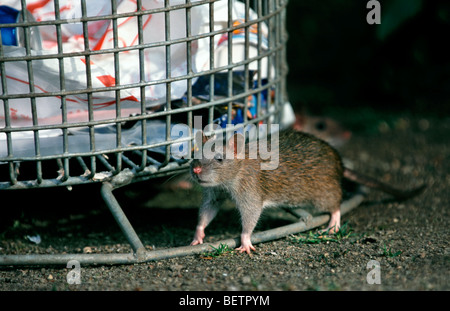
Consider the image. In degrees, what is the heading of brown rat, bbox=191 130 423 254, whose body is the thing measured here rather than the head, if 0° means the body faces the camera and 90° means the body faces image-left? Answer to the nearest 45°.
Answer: approximately 45°

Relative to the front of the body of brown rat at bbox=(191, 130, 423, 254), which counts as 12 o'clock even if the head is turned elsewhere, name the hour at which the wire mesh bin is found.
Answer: The wire mesh bin is roughly at 1 o'clock from the brown rat.
